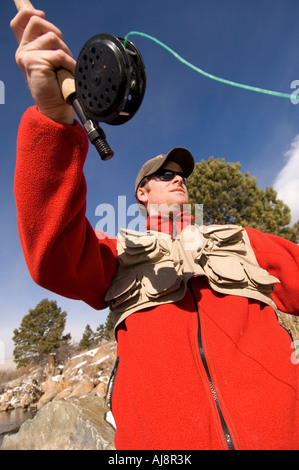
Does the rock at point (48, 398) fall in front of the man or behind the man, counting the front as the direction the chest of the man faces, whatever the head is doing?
behind

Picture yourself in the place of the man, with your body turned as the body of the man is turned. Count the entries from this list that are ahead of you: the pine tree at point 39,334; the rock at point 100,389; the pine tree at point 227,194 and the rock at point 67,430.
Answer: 0

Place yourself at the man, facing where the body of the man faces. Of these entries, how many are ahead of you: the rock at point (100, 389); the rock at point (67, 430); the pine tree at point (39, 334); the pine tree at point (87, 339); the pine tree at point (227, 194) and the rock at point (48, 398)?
0

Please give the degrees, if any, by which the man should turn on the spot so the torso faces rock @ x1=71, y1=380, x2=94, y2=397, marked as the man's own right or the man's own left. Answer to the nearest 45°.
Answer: approximately 180°

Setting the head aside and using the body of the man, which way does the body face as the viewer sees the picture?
toward the camera

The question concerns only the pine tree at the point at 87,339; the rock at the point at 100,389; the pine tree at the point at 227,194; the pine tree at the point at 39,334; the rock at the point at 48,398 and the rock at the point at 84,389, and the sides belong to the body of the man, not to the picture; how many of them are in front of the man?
0

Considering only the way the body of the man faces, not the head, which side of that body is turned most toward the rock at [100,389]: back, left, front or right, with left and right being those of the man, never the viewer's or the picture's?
back

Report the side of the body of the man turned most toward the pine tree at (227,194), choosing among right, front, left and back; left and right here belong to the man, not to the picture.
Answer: back

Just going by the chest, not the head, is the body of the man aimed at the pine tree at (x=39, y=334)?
no

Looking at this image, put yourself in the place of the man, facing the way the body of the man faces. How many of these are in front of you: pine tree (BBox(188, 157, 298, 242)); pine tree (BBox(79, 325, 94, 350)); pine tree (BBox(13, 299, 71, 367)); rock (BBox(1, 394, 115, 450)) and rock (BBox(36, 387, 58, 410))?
0

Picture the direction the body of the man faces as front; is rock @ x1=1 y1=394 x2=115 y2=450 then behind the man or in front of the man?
behind

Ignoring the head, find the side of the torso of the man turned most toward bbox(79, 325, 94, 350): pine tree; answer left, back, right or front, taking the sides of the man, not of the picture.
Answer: back

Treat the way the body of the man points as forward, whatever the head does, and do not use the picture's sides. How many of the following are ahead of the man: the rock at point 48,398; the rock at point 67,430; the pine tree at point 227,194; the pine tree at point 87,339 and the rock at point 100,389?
0

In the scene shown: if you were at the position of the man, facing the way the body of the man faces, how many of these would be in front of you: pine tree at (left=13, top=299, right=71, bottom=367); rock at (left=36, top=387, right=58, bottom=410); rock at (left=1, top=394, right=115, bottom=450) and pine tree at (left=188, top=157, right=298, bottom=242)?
0
